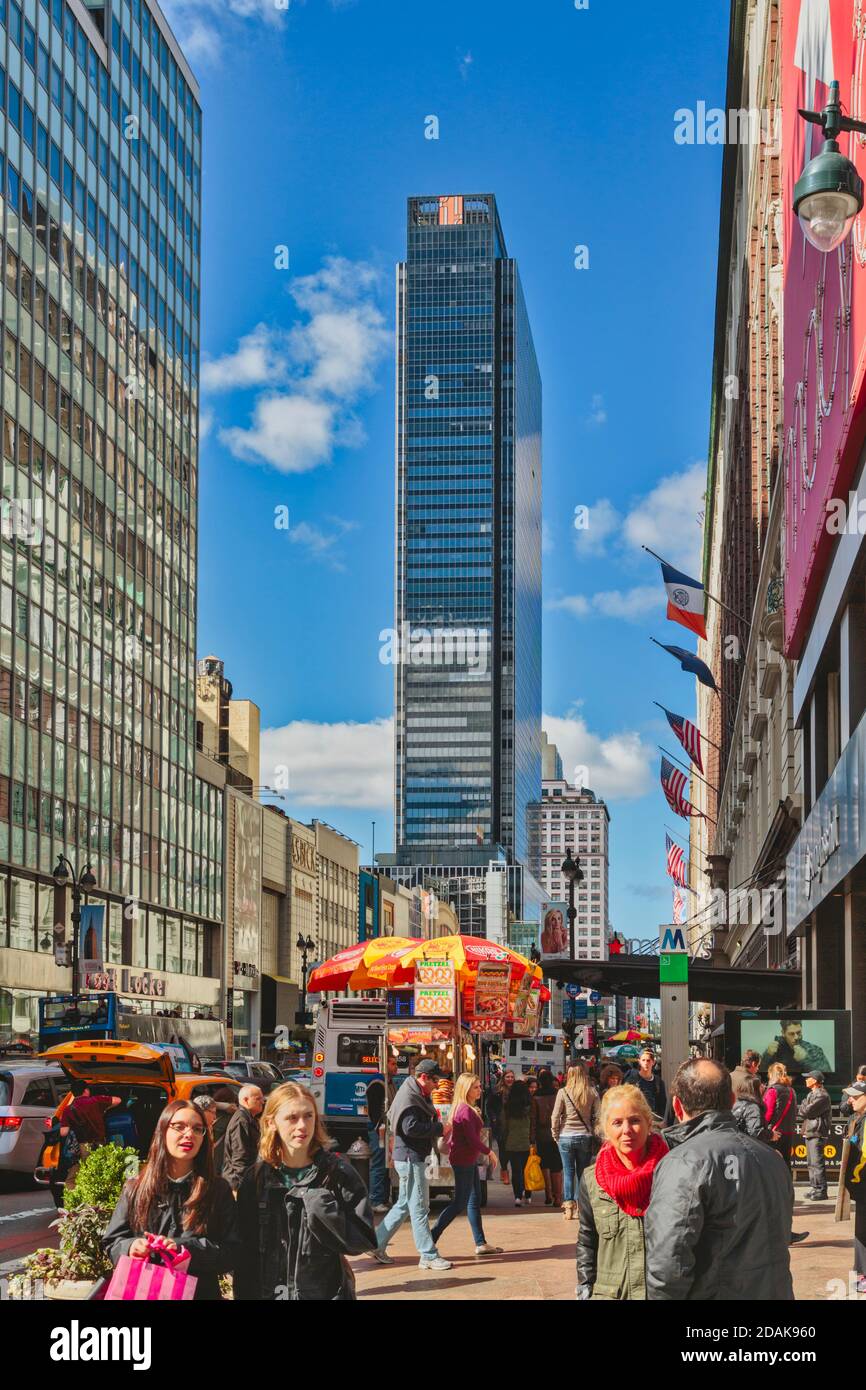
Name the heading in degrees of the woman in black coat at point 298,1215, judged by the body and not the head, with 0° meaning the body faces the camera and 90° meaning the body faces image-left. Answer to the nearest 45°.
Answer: approximately 0°

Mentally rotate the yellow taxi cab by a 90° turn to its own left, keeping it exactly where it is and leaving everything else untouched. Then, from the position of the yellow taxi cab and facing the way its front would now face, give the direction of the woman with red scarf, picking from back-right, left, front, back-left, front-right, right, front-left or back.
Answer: back-left

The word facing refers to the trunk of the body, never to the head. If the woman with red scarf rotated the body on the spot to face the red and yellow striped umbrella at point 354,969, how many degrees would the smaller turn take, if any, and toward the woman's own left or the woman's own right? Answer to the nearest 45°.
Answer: approximately 180°

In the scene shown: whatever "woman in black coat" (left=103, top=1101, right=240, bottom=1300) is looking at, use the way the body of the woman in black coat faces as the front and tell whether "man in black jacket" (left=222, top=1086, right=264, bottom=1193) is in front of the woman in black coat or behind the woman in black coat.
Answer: behind

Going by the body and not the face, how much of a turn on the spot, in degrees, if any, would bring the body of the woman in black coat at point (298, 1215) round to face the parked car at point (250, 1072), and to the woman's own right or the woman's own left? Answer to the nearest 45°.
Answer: approximately 180°

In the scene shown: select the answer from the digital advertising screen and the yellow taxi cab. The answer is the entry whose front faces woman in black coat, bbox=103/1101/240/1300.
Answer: the digital advertising screen

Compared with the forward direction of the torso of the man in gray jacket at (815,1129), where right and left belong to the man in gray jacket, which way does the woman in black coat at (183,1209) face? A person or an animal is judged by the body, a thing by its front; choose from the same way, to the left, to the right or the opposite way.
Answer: to the left

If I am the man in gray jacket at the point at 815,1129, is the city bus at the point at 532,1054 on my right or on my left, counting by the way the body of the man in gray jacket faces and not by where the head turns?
on my right
